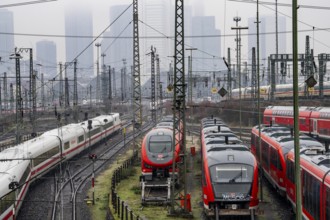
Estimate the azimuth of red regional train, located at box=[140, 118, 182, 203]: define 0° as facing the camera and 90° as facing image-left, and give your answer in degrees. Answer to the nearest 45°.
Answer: approximately 0°

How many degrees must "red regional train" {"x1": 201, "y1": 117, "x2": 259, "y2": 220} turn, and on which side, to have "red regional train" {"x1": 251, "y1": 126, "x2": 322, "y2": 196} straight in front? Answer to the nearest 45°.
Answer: approximately 90° to its left

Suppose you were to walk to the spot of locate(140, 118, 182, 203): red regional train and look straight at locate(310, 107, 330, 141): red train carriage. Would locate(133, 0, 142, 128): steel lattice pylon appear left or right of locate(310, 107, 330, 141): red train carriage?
left

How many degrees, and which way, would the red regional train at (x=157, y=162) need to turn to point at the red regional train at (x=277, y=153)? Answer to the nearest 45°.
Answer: approximately 45° to its left

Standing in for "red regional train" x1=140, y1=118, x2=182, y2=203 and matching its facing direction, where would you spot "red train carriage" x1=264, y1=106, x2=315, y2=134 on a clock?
The red train carriage is roughly at 7 o'clock from the red regional train.

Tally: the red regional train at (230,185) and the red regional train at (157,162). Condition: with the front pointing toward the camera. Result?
2

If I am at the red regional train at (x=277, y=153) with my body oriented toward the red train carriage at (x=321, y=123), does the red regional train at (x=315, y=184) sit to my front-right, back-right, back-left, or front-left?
back-right

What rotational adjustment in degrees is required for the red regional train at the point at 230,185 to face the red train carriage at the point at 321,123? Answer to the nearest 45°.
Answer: approximately 180°

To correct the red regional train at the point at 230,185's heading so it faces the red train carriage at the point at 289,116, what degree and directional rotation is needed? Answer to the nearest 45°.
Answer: approximately 180°

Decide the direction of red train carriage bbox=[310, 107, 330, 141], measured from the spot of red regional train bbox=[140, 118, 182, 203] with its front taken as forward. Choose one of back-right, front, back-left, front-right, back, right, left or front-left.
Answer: back-left

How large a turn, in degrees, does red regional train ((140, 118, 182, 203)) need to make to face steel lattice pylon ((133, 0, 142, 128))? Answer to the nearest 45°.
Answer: approximately 180°
